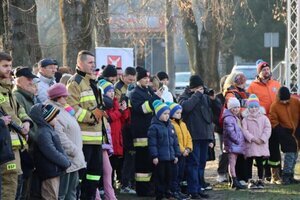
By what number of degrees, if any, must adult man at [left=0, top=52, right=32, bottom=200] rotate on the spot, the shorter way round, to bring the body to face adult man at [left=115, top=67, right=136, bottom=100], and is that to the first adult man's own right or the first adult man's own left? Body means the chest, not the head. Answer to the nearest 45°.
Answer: approximately 90° to the first adult man's own left

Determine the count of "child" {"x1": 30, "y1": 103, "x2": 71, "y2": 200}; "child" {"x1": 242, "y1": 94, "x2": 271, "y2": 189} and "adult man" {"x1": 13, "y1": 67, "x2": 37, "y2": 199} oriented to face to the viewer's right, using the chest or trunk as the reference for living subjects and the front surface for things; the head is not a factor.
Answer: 2

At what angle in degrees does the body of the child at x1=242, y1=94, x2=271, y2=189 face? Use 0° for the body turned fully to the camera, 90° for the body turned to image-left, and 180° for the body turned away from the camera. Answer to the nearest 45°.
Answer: approximately 0°

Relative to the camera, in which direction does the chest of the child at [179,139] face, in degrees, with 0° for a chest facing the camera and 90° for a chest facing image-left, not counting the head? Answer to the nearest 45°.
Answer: approximately 315°

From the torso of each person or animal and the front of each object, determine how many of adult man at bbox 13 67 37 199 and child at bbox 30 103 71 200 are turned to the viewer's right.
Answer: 2

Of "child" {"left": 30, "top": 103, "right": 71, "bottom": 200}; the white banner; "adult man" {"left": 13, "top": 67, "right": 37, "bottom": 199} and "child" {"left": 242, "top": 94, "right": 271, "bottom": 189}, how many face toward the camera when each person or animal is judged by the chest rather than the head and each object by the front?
2

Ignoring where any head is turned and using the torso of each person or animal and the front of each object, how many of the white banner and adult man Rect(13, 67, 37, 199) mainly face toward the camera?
1

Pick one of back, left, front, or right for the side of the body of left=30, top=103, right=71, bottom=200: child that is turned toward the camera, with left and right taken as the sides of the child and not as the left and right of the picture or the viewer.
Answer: right

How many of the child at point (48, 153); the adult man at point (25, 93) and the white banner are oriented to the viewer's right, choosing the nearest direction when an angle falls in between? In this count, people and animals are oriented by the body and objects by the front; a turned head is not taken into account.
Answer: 2
